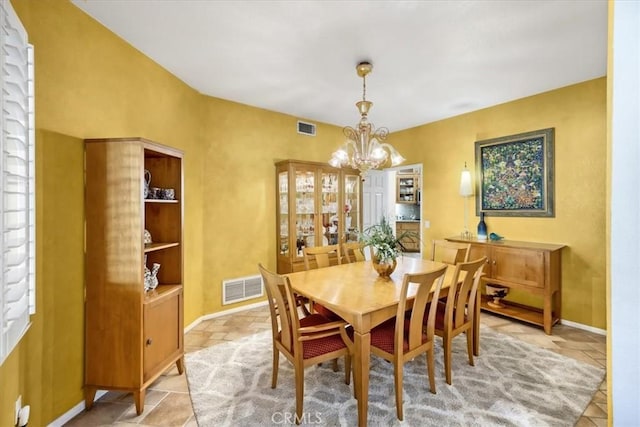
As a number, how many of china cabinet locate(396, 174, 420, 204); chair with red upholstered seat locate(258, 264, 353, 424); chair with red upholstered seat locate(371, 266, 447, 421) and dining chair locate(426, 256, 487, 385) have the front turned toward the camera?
1

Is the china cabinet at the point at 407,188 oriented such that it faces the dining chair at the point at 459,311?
yes

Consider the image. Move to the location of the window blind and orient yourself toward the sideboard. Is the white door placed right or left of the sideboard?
left

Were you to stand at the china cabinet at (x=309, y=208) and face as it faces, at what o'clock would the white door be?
The white door is roughly at 9 o'clock from the china cabinet.

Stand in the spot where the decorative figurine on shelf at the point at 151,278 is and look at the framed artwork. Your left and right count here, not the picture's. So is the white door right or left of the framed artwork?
left

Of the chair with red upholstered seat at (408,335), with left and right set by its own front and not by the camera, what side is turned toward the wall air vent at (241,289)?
front

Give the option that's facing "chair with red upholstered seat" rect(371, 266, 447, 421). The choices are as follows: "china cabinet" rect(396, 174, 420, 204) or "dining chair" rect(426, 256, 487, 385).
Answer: the china cabinet

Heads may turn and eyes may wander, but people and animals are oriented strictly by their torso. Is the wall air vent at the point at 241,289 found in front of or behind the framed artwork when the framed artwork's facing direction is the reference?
in front

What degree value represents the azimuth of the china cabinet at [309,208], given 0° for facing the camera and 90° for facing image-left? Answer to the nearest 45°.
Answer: approximately 315°

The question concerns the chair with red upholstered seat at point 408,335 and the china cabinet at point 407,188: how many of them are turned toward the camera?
1

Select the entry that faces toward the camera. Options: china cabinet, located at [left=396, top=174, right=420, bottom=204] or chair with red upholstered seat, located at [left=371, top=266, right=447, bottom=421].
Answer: the china cabinet

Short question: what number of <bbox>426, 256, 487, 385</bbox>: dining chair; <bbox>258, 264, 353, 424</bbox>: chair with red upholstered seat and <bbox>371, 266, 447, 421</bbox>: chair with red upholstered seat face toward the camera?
0

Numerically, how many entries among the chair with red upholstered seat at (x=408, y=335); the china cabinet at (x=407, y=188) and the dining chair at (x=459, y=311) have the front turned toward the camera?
1

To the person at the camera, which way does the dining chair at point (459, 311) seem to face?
facing away from the viewer and to the left of the viewer

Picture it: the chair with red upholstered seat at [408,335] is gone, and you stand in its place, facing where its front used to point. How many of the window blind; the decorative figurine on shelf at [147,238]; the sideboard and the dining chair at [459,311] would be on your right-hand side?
2

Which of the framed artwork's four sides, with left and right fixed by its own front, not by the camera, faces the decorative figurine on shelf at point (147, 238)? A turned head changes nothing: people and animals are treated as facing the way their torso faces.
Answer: front

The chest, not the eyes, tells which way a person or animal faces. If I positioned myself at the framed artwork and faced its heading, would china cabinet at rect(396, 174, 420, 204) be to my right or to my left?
on my right

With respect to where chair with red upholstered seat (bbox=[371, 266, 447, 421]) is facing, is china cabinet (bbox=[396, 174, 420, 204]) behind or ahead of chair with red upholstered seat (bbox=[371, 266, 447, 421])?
ahead

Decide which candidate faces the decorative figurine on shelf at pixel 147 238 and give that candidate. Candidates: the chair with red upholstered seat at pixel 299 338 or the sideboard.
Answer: the sideboard
